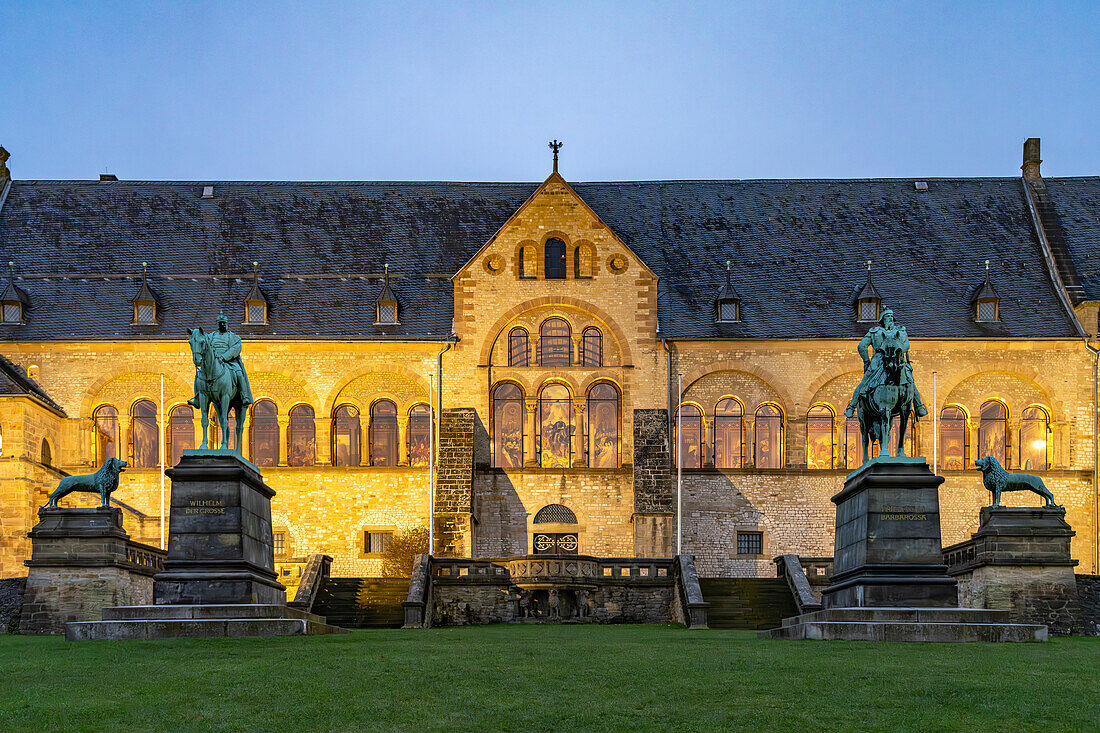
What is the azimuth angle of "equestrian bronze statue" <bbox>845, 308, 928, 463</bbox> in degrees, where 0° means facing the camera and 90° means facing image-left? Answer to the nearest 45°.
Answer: approximately 0°

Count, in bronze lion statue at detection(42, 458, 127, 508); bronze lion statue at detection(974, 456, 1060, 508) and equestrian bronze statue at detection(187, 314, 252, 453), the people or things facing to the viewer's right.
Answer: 1

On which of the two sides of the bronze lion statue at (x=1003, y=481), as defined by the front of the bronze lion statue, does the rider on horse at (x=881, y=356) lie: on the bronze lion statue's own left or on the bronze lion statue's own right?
on the bronze lion statue's own left

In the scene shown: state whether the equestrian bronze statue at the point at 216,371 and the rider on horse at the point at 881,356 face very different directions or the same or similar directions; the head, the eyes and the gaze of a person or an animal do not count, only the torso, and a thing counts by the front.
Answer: same or similar directions

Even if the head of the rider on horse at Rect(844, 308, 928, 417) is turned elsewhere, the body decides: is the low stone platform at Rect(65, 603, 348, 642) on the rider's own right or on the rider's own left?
on the rider's own right

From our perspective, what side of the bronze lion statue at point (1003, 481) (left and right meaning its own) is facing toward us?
left

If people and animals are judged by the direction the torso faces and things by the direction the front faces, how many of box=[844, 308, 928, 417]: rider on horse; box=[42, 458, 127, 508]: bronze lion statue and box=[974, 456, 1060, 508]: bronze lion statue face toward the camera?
1

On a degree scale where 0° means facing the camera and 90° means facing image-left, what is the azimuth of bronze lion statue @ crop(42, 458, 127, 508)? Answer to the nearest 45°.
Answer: approximately 270°

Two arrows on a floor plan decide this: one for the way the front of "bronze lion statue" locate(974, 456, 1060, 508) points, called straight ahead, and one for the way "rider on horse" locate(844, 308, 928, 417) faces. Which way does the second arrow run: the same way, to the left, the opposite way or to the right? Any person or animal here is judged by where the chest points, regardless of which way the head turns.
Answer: to the left
